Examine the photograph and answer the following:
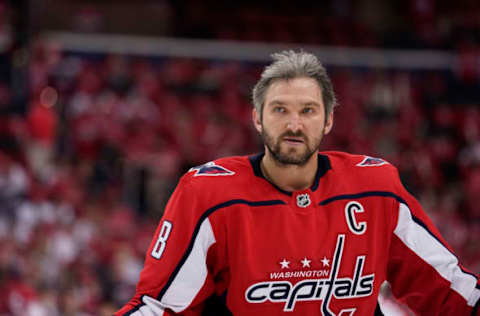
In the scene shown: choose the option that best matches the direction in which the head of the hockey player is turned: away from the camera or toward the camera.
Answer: toward the camera

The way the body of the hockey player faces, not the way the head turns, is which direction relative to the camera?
toward the camera
